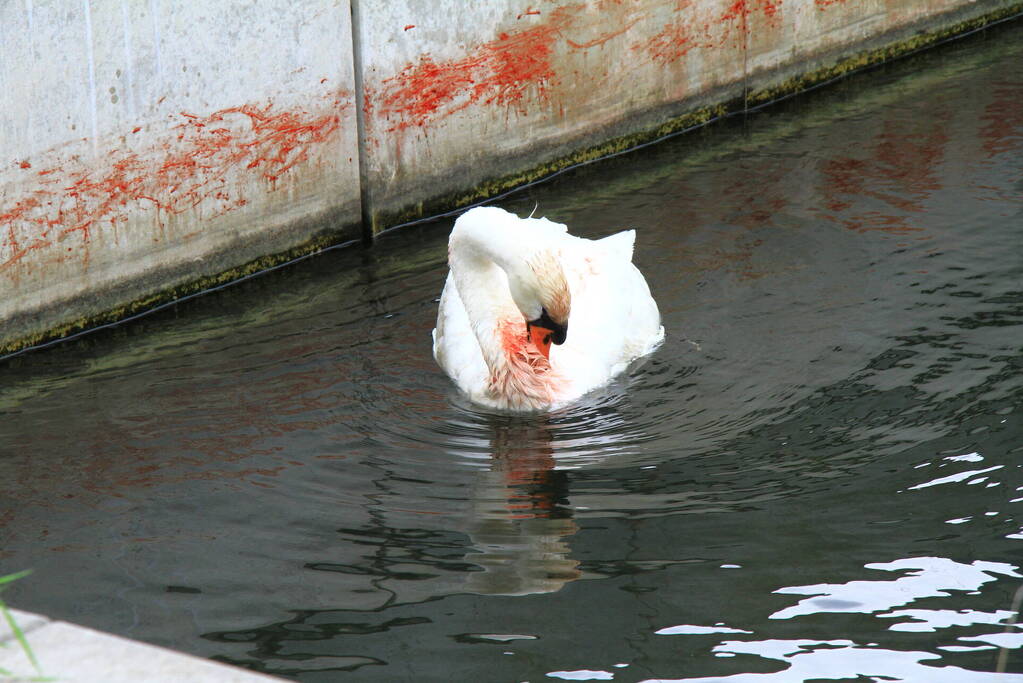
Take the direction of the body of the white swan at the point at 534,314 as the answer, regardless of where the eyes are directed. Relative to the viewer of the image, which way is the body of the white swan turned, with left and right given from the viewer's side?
facing the viewer and to the left of the viewer
